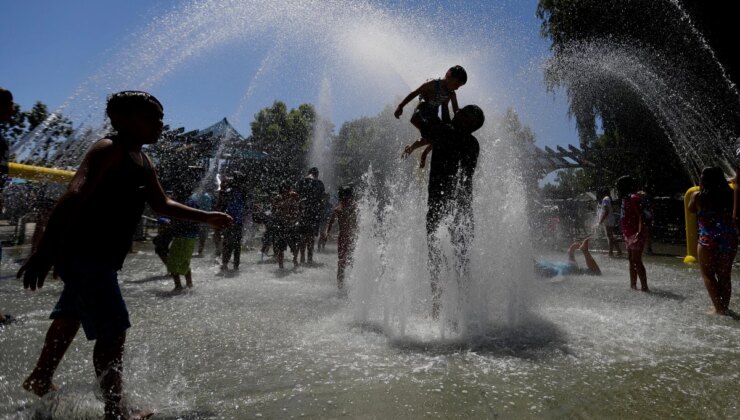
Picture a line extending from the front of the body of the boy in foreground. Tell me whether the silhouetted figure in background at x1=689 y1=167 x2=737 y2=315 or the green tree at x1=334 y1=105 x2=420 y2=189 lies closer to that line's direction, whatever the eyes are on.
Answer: the silhouetted figure in background

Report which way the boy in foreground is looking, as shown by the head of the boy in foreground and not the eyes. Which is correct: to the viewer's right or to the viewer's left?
to the viewer's right

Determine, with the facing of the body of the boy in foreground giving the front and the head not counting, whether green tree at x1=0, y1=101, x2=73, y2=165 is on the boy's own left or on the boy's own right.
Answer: on the boy's own left

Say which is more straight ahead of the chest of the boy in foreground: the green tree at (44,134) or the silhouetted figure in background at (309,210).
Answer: the silhouetted figure in background

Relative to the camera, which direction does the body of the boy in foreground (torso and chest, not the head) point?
to the viewer's right

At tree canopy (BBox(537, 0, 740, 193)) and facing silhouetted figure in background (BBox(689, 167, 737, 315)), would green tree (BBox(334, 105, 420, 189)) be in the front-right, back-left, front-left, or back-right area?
back-right

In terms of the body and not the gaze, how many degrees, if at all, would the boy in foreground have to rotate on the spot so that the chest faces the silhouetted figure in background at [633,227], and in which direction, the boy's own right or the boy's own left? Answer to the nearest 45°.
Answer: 0° — they already face them

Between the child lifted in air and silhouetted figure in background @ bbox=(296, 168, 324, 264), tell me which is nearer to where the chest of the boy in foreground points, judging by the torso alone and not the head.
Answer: the child lifted in air

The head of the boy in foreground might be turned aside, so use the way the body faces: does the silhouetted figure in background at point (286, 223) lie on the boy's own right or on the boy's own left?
on the boy's own left
